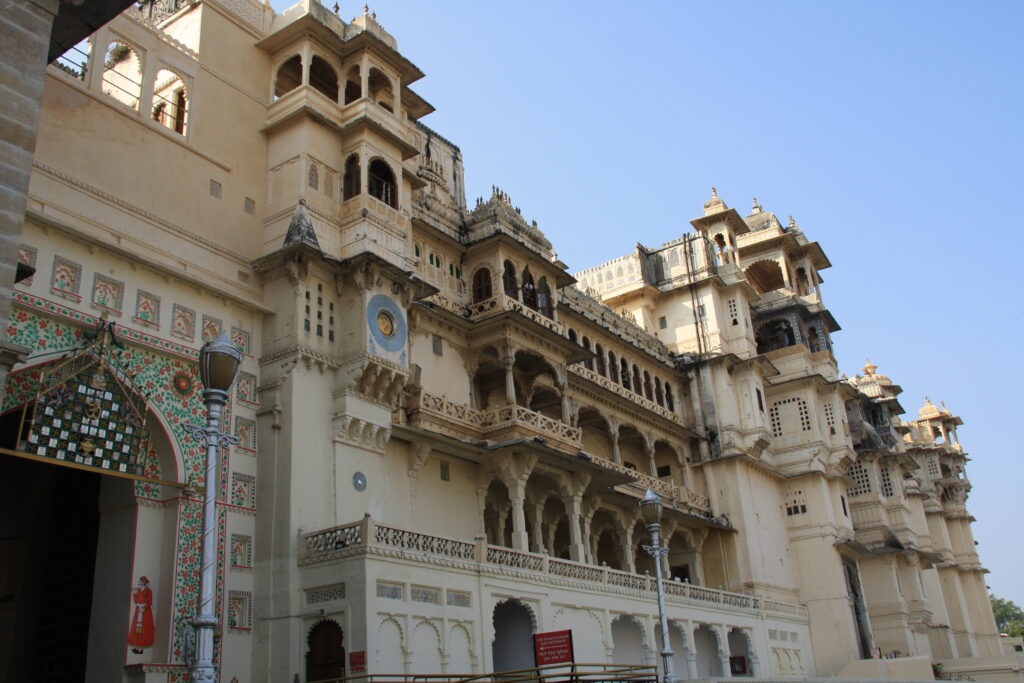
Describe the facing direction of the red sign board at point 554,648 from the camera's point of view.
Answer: facing the viewer

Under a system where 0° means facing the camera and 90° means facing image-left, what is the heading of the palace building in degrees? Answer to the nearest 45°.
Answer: approximately 315°

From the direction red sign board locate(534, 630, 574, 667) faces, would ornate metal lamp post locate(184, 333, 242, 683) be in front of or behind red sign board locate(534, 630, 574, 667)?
in front
